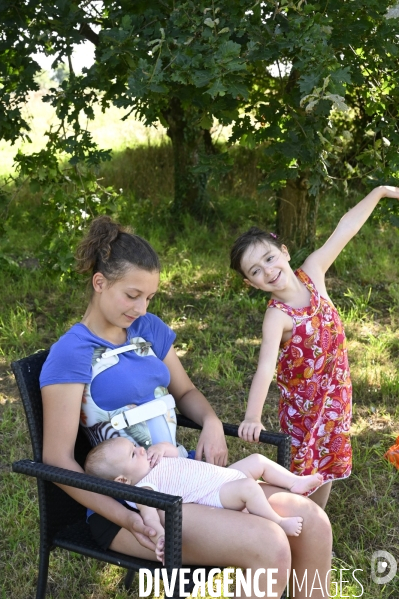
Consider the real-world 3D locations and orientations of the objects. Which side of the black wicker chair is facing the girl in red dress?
left

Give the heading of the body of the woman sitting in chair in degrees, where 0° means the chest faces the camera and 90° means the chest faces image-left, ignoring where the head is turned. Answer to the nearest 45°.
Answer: approximately 315°

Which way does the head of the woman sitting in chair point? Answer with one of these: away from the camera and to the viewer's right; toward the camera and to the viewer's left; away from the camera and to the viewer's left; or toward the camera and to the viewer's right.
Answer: toward the camera and to the viewer's right

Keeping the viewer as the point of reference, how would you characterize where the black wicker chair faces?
facing the viewer and to the right of the viewer

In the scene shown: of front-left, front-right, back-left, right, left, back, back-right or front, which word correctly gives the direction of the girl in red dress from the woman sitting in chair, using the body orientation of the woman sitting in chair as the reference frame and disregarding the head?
left
